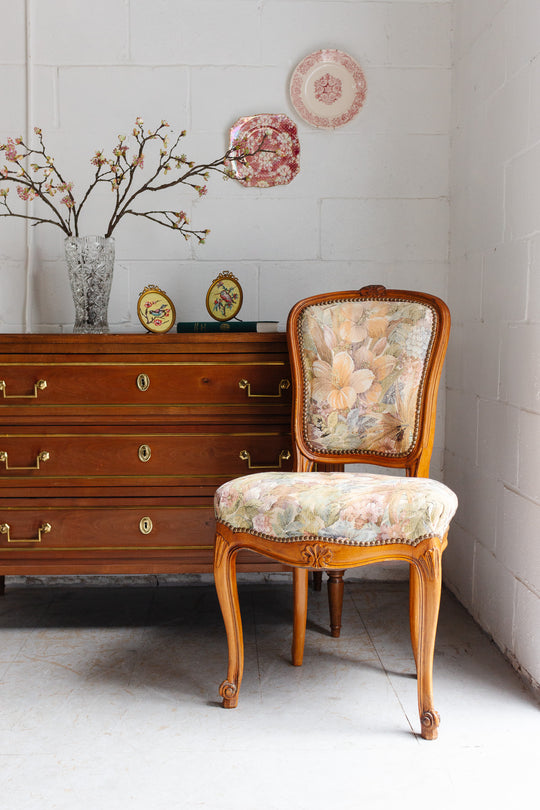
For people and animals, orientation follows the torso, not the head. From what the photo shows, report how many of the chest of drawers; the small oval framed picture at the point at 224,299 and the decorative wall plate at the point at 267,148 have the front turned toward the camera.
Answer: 3

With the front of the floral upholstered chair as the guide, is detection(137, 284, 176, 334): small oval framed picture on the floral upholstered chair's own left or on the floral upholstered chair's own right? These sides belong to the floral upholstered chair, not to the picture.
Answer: on the floral upholstered chair's own right

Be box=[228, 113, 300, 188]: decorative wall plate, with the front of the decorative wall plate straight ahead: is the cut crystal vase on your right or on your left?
on your right

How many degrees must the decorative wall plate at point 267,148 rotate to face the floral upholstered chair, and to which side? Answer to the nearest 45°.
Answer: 0° — it already faces it

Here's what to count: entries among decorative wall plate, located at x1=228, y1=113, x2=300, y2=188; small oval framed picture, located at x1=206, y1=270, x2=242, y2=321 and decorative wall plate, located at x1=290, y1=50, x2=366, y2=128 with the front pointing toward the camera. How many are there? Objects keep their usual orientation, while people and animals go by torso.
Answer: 3

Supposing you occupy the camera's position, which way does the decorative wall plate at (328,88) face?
facing the viewer
